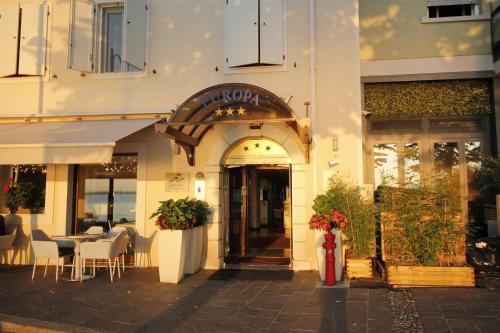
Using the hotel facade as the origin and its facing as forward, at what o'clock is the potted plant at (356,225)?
The potted plant is roughly at 10 o'clock from the hotel facade.

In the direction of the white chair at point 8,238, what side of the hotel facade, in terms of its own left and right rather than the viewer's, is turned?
right

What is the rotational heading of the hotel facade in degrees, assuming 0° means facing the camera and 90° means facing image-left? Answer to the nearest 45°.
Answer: approximately 0°
